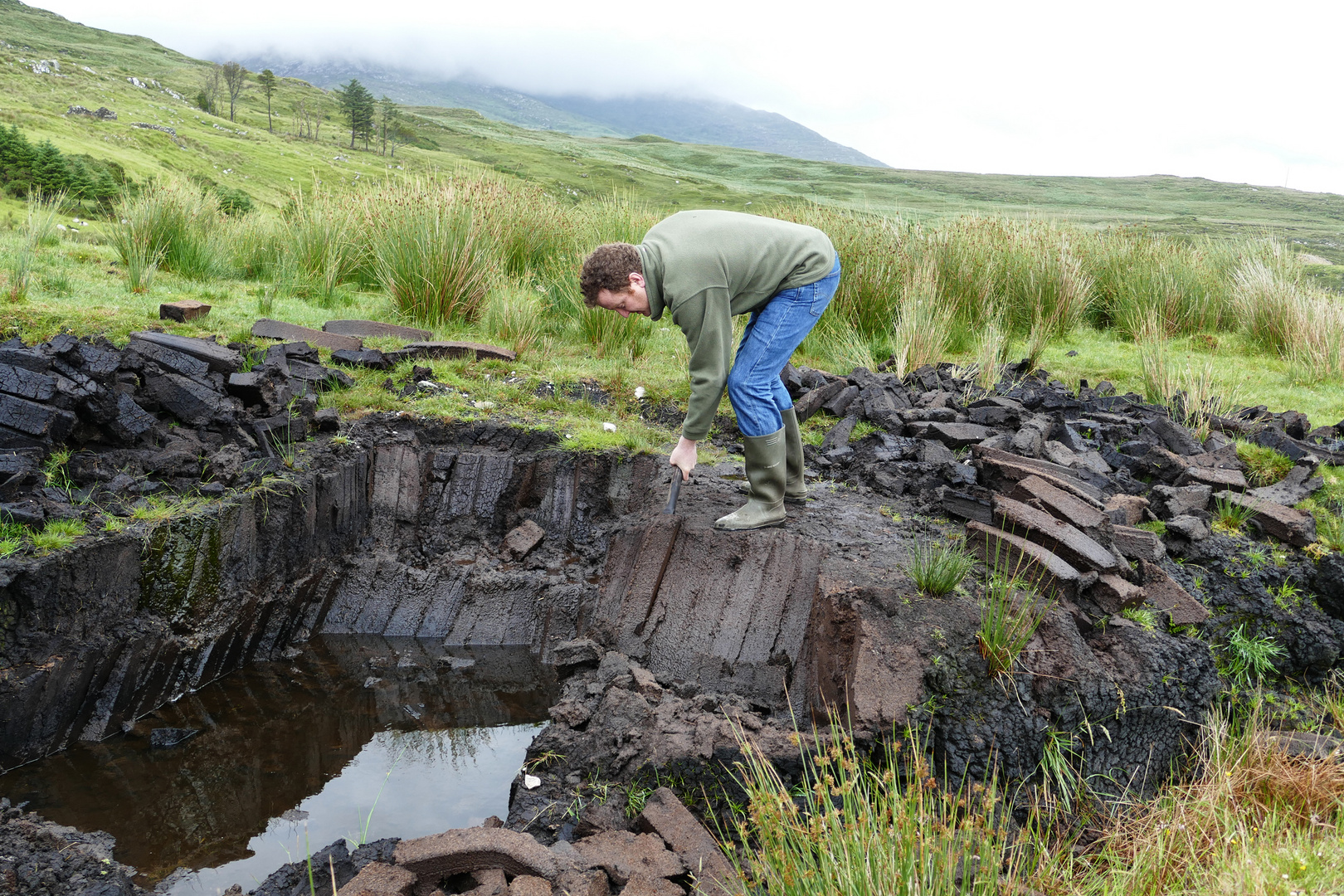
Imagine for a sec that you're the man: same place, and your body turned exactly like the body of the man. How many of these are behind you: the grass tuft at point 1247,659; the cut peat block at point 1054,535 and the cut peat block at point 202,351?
2

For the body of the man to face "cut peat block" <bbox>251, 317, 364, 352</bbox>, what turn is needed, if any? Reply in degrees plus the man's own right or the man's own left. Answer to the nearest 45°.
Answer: approximately 45° to the man's own right

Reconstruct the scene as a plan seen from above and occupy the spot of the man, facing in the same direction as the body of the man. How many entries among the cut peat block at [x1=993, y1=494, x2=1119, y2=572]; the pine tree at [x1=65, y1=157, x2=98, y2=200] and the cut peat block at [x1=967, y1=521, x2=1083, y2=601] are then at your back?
2

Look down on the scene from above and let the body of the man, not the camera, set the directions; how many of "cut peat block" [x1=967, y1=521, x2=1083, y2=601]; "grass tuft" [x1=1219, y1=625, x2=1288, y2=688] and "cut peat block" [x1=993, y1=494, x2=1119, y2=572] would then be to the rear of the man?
3

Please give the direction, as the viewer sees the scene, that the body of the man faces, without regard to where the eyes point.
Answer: to the viewer's left

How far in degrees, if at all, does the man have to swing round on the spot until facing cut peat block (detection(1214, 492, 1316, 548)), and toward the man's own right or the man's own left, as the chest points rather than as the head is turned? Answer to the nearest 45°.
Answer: approximately 180°

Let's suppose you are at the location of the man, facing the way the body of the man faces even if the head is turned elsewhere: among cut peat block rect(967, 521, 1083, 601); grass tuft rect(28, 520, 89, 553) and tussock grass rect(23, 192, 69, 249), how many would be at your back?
1

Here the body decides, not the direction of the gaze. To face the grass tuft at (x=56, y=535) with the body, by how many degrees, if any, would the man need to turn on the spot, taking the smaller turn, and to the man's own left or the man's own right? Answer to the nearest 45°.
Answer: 0° — they already face it

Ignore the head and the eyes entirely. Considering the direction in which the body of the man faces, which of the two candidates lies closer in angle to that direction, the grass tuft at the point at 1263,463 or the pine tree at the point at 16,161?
the pine tree

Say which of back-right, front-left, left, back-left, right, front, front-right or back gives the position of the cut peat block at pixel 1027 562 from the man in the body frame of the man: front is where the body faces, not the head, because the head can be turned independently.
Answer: back

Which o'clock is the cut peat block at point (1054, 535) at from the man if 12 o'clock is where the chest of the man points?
The cut peat block is roughly at 6 o'clock from the man.

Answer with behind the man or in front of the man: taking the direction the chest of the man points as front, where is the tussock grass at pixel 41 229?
in front

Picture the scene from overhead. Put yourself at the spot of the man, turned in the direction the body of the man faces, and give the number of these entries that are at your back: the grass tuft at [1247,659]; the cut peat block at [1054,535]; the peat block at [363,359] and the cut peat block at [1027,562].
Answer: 3
